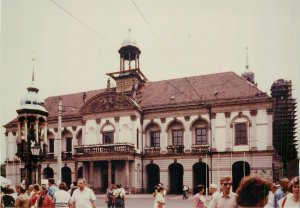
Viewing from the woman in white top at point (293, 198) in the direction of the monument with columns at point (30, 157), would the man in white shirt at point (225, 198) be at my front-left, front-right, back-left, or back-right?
front-left

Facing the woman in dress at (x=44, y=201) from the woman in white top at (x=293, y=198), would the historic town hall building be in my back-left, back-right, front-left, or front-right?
front-right

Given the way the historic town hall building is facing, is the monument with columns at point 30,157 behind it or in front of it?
in front

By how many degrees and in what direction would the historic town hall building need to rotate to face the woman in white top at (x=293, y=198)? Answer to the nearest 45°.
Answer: approximately 45° to its left

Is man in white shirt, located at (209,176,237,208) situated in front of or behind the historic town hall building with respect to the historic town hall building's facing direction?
in front

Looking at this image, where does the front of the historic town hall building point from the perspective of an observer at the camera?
facing the viewer and to the left of the viewer

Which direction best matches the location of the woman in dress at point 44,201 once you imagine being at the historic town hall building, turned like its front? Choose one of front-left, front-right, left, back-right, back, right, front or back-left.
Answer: front-left

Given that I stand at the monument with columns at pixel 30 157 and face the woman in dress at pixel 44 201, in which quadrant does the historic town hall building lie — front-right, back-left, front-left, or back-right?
back-left
